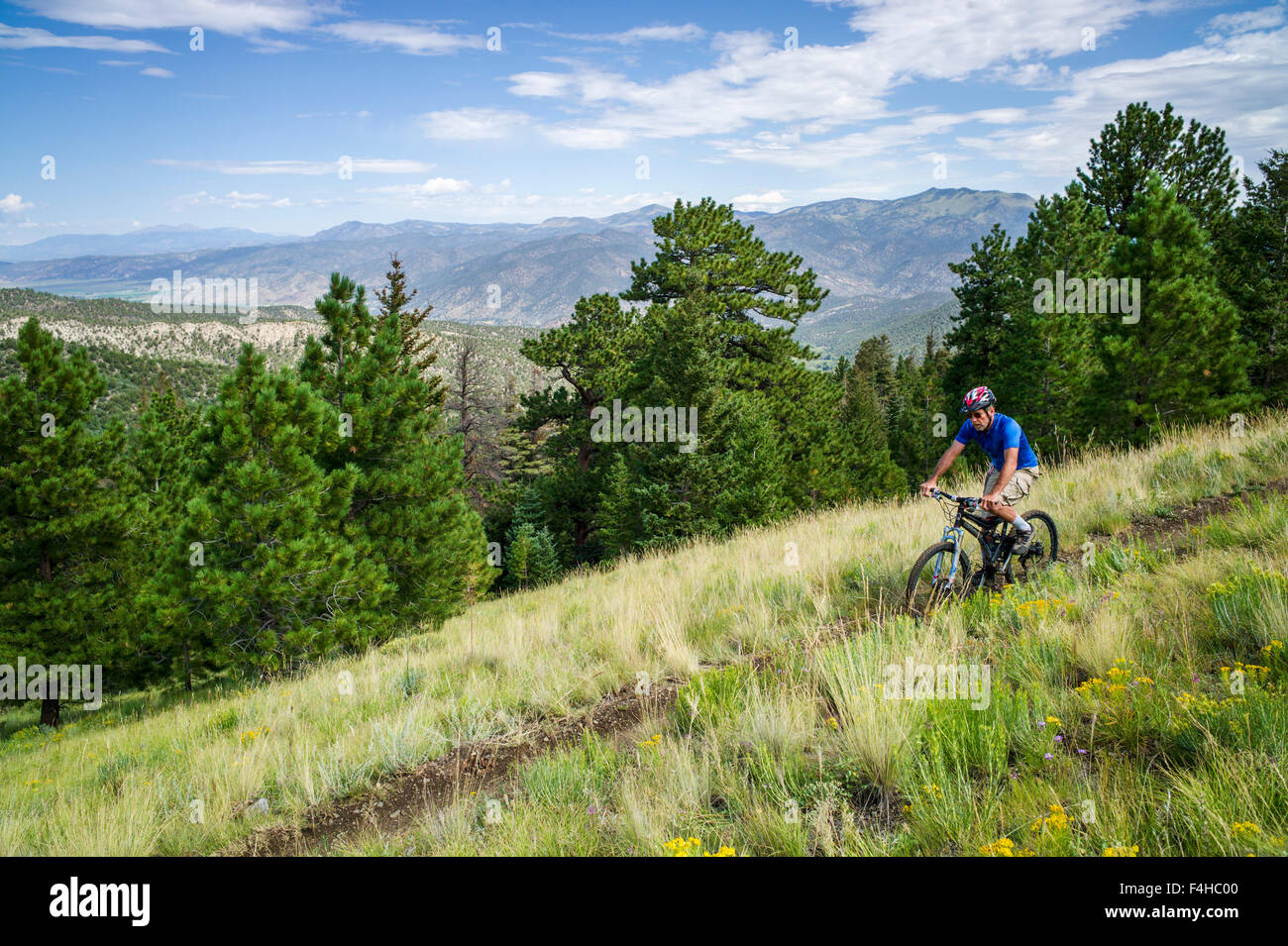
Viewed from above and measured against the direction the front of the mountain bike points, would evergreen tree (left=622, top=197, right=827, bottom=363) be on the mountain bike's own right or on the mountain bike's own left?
on the mountain bike's own right

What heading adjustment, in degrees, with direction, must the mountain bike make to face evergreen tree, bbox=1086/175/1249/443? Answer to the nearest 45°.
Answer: approximately 135° to its right

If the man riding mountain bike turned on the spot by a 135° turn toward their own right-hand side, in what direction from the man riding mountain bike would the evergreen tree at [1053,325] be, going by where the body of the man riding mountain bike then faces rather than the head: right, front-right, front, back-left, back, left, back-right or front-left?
front

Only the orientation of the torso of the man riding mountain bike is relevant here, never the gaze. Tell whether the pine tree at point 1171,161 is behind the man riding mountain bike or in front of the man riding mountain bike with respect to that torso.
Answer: behind

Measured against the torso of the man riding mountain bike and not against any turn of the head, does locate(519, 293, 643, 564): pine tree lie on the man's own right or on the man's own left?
on the man's own right

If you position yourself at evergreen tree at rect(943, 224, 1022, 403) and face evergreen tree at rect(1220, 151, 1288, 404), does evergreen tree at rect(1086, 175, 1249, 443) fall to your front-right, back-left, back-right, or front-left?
front-right

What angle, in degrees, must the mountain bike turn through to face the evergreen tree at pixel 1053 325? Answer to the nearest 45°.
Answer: approximately 135° to its right

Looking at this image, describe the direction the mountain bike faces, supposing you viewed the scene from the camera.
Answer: facing the viewer and to the left of the viewer

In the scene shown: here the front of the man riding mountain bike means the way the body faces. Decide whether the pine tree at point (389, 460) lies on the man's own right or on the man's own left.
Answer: on the man's own right

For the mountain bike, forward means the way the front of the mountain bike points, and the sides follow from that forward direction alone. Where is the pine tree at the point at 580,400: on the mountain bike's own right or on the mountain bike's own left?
on the mountain bike's own right
